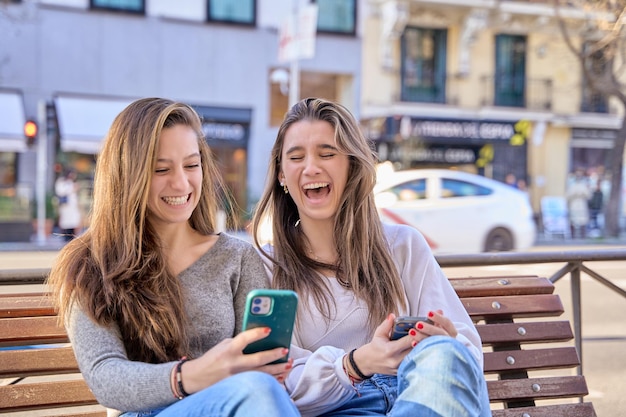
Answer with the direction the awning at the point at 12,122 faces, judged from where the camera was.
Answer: facing the viewer

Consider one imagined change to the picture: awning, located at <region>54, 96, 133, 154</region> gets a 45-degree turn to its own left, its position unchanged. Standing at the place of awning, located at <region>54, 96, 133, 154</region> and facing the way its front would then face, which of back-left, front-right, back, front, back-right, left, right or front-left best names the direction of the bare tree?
front-left

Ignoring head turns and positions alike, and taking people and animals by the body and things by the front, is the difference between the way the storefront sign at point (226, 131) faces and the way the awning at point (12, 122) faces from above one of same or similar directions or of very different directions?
same or similar directions

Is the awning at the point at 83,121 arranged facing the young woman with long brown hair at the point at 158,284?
yes

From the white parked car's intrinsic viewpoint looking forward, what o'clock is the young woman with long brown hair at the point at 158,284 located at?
The young woman with long brown hair is roughly at 9 o'clock from the white parked car.

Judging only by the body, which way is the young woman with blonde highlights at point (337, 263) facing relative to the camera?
toward the camera

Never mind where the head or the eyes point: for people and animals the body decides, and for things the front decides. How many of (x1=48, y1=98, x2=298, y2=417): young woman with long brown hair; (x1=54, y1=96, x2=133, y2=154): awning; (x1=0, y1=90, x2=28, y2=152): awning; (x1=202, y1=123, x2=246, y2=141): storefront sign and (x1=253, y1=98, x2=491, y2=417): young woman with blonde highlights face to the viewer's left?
0

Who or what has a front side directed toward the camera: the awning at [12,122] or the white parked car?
the awning

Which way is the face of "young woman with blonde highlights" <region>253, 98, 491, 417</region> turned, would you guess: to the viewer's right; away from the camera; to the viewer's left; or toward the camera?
toward the camera

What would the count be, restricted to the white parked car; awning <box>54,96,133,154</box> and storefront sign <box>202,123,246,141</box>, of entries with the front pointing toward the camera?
2

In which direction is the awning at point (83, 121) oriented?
toward the camera

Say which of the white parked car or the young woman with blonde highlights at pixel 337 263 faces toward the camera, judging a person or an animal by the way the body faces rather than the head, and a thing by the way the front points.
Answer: the young woman with blonde highlights

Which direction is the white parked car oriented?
to the viewer's left

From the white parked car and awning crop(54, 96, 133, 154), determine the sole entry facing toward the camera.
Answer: the awning

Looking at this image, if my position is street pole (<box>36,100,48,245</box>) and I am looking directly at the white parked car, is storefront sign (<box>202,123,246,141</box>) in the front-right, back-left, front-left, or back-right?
front-left

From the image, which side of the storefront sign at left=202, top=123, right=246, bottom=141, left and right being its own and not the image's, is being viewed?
front
